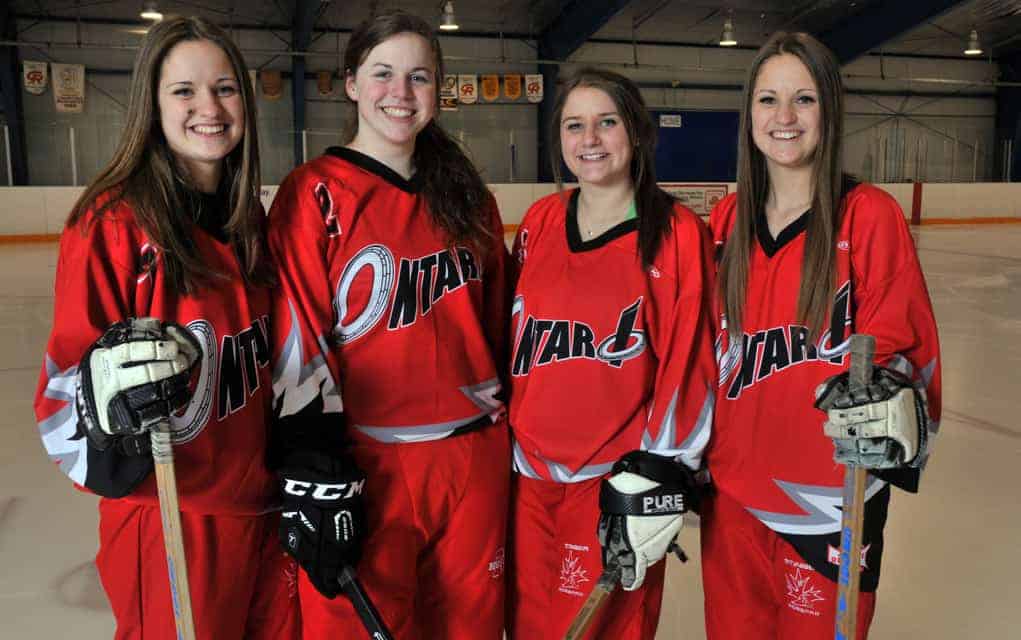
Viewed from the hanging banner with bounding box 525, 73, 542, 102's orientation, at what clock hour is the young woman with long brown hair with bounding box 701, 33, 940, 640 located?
The young woman with long brown hair is roughly at 12 o'clock from the hanging banner.

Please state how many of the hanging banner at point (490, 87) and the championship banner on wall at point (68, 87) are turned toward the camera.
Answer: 2

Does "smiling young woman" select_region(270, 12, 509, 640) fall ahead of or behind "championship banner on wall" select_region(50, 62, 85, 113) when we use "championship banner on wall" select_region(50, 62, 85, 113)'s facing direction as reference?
ahead

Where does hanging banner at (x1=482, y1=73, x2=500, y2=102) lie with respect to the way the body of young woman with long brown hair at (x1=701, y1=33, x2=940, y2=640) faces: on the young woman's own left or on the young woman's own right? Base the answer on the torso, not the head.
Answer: on the young woman's own right

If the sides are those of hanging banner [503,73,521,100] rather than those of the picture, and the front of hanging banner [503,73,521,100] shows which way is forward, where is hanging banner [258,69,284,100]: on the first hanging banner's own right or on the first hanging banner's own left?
on the first hanging banner's own right

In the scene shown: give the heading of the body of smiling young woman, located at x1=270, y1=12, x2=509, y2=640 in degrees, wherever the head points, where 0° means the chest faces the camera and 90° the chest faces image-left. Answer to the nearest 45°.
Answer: approximately 315°

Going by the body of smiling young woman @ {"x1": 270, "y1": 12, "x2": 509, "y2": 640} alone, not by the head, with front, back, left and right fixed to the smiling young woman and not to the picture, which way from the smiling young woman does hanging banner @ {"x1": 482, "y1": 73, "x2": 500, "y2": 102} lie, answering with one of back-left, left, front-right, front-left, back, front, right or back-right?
back-left

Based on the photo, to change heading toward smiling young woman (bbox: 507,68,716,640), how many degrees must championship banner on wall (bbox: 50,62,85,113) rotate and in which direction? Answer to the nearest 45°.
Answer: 0° — it already faces them

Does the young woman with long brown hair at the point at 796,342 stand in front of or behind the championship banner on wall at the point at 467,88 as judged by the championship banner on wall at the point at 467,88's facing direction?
in front
